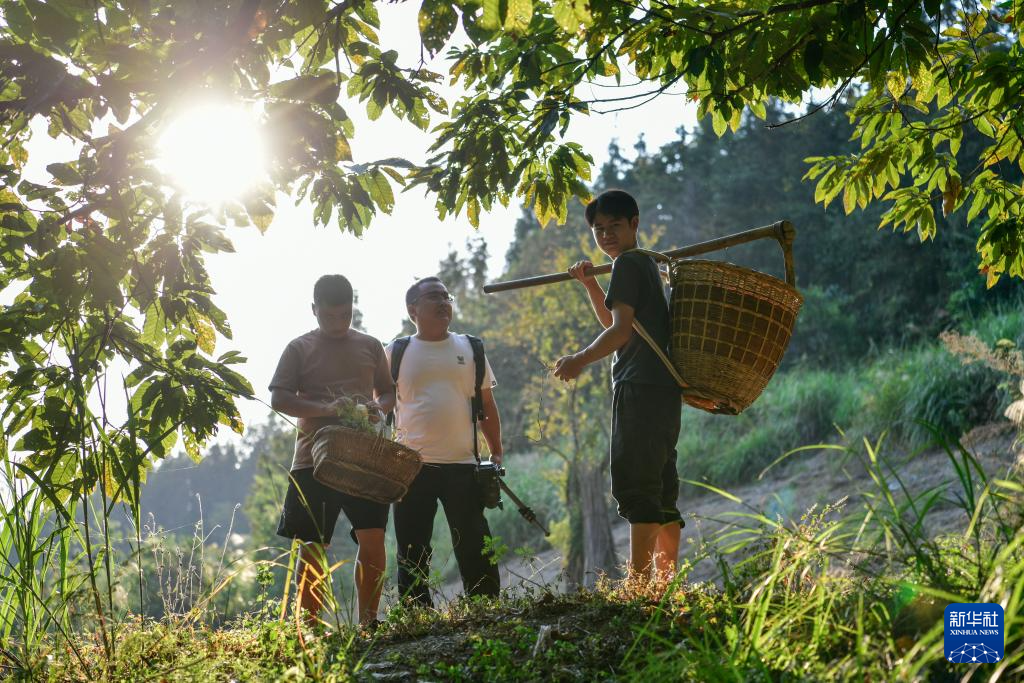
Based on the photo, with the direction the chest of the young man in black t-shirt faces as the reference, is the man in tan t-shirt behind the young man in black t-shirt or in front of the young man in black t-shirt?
in front

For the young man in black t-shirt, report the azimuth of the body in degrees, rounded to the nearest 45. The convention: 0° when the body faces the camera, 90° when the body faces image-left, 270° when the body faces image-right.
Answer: approximately 90°

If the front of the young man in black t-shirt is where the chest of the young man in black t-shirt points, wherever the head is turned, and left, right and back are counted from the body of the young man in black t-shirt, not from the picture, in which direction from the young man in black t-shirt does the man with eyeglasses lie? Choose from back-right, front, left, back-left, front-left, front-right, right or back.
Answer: front-right

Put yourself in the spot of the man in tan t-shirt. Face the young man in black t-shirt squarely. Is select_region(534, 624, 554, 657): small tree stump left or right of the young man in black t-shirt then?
right
